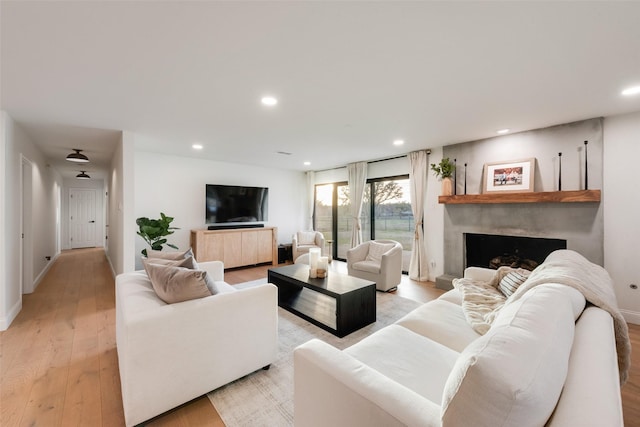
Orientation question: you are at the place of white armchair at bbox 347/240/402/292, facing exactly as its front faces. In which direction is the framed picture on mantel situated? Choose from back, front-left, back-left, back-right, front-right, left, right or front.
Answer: back-left

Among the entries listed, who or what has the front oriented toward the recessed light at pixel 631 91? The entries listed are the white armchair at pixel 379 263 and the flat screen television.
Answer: the flat screen television

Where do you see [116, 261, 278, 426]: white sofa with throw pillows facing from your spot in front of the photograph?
facing away from the viewer and to the right of the viewer

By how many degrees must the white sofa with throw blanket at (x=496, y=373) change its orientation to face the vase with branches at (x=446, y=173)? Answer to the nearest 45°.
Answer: approximately 45° to its right

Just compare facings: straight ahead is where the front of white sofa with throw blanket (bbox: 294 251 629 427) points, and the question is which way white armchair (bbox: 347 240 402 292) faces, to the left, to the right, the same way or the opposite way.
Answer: to the left
